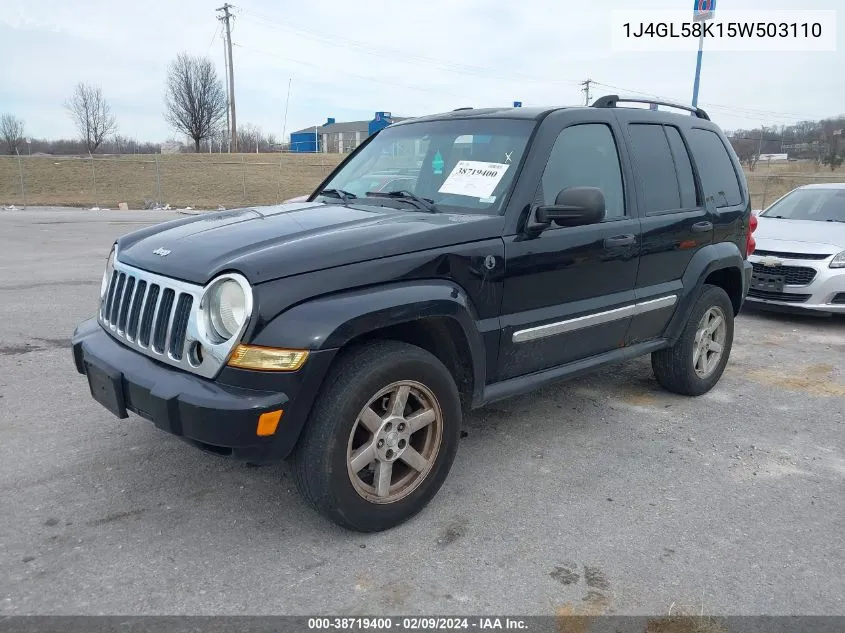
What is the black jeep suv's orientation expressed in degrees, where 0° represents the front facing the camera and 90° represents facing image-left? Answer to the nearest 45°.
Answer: approximately 45°

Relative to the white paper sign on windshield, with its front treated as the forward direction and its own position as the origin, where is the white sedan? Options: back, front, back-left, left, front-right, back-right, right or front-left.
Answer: back

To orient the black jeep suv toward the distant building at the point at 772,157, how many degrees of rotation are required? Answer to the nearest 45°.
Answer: approximately 180°

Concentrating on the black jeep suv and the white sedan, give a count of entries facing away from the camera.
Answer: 0

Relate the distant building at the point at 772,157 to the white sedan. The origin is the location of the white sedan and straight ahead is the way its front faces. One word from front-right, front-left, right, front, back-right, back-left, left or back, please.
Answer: back-right

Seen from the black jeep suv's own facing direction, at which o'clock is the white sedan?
The white sedan is roughly at 6 o'clock from the black jeep suv.

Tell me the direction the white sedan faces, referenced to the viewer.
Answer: facing the viewer and to the left of the viewer
